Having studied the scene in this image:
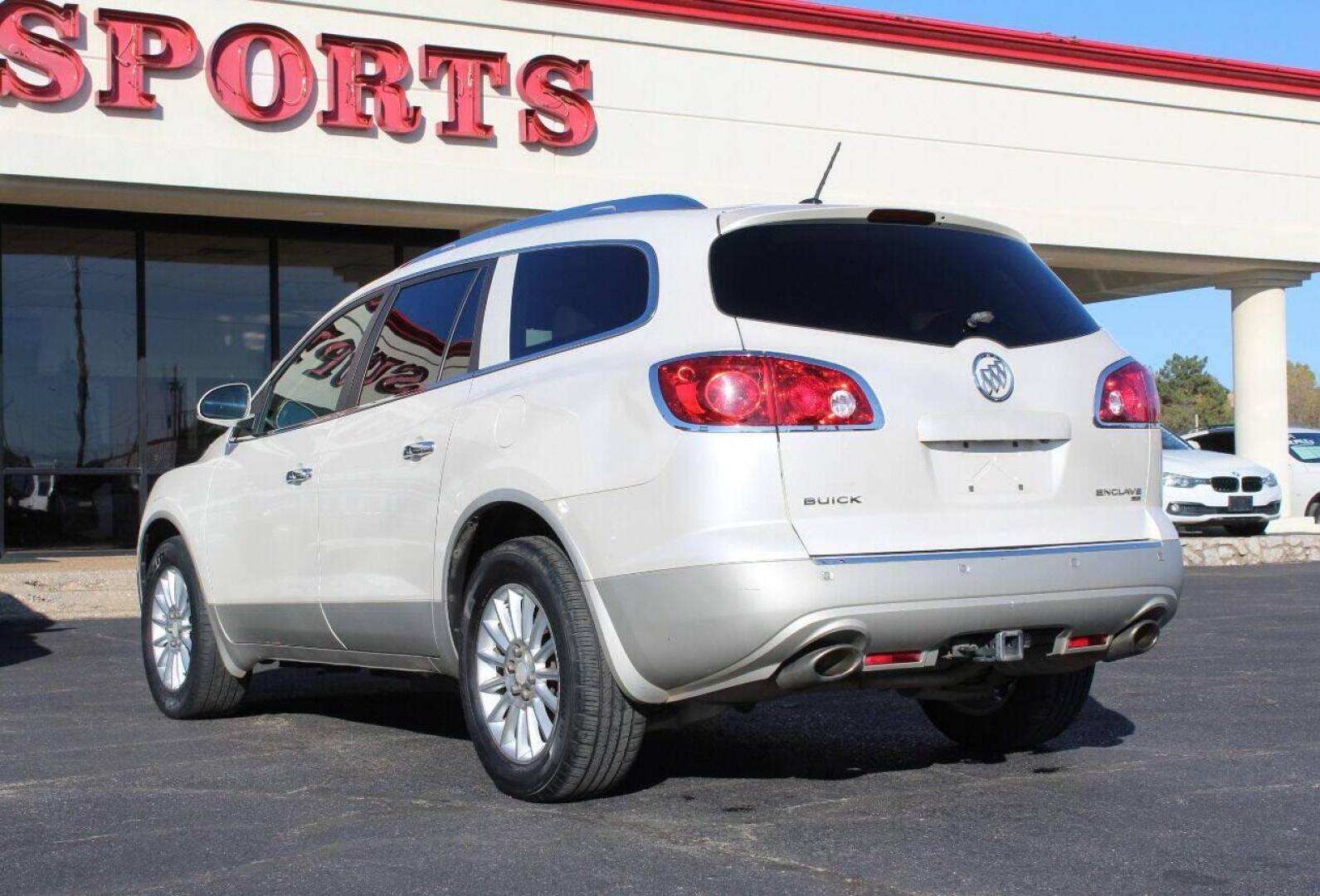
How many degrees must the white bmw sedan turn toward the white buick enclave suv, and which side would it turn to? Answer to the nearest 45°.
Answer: approximately 45° to its right

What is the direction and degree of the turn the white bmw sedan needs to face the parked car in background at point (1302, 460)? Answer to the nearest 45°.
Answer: approximately 135° to its left

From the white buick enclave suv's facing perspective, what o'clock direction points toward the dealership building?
The dealership building is roughly at 1 o'clock from the white buick enclave suv.

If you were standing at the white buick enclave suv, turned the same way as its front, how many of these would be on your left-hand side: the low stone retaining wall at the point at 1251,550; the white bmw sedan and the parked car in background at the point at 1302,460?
0

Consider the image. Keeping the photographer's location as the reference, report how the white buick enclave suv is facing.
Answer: facing away from the viewer and to the left of the viewer

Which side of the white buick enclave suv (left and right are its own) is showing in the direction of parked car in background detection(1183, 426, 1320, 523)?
right

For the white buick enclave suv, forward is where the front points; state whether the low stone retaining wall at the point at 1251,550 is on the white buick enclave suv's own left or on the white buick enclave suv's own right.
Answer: on the white buick enclave suv's own right

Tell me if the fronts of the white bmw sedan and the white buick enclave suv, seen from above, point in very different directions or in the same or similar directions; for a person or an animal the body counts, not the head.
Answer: very different directions

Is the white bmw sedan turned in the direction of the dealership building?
no

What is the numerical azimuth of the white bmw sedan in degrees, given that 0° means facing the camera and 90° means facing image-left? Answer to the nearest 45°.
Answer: approximately 315°
